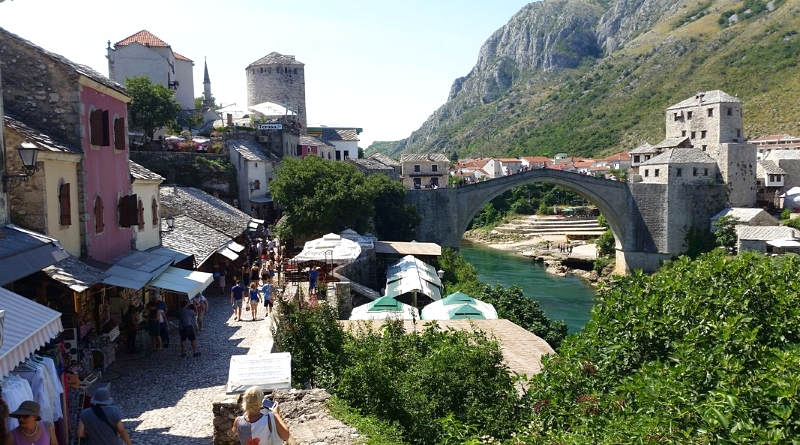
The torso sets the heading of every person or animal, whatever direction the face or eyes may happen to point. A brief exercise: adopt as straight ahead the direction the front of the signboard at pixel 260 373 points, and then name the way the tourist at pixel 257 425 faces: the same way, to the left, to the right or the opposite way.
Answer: the opposite way

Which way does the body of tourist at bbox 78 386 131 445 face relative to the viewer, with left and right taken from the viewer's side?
facing away from the viewer

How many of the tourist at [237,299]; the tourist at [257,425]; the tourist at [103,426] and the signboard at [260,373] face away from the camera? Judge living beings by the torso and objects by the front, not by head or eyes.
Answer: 3

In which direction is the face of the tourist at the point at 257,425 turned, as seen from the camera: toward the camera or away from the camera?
away from the camera

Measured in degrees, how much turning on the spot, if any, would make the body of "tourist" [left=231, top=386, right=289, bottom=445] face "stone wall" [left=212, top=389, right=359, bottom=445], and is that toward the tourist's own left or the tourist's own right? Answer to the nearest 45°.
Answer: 0° — they already face it

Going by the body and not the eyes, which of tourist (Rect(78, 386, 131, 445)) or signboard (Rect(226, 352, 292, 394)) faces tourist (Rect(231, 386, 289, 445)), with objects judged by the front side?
the signboard

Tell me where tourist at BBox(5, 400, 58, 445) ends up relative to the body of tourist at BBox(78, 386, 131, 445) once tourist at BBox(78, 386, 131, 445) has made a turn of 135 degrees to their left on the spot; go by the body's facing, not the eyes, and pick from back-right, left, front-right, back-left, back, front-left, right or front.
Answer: front

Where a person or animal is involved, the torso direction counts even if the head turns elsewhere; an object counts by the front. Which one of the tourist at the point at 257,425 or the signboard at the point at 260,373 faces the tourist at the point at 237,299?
the tourist at the point at 257,425

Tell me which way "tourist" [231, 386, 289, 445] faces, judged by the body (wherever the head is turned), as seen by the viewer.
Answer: away from the camera

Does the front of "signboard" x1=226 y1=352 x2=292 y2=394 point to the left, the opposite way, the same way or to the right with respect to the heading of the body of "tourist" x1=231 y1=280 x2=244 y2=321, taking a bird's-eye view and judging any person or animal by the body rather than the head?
the opposite way

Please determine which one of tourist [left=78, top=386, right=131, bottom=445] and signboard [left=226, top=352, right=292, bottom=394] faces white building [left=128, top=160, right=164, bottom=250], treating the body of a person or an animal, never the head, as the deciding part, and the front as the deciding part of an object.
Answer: the tourist

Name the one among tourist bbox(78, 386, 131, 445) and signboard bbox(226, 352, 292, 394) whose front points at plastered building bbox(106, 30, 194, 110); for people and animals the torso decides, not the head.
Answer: the tourist
